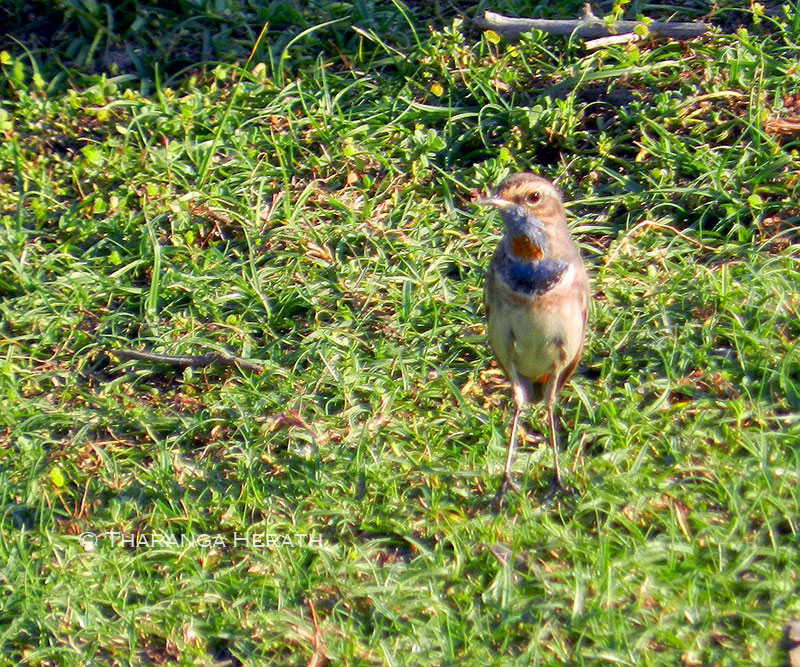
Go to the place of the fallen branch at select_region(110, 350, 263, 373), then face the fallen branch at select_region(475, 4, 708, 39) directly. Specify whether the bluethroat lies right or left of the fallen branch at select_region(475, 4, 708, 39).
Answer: right

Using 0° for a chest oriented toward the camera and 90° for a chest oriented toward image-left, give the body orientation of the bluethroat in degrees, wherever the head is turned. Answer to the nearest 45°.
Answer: approximately 0°

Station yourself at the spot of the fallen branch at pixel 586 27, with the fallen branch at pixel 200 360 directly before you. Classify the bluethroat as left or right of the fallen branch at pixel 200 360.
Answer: left

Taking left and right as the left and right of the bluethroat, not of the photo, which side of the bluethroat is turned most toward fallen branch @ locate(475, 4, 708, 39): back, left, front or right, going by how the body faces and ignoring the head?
back

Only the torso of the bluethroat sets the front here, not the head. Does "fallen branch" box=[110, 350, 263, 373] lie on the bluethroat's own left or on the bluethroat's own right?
on the bluethroat's own right
